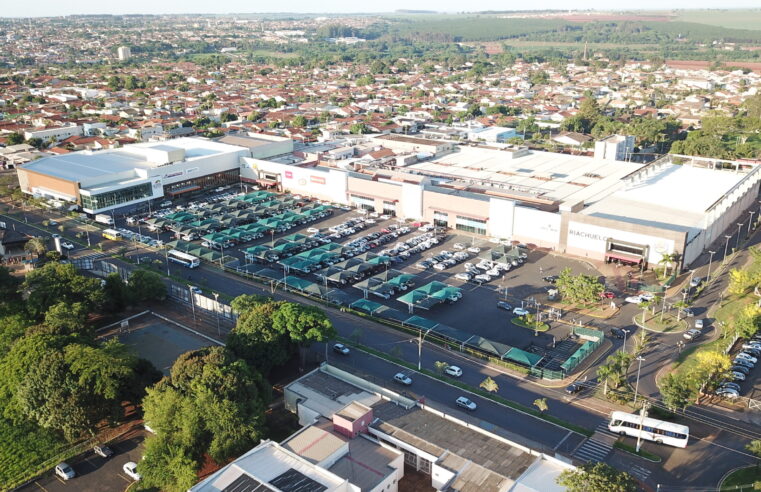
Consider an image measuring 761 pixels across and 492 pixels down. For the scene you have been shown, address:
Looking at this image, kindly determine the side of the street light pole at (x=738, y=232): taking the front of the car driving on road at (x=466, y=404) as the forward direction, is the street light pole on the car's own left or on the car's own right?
on the car's own left

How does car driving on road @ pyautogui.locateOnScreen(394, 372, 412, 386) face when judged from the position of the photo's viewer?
facing the viewer and to the right of the viewer

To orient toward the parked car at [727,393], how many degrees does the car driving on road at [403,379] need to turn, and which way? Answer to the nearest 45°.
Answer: approximately 45° to its left

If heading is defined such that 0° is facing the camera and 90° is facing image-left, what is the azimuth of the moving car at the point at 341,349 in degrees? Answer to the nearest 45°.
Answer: approximately 315°

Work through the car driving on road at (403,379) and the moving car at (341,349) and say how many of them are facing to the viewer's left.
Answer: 0

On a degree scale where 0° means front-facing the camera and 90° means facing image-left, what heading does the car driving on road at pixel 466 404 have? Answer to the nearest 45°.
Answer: approximately 315°

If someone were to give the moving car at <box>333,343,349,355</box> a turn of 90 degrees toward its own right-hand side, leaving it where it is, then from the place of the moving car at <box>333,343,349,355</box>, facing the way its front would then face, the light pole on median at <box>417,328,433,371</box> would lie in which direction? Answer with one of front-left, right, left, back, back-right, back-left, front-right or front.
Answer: back-left

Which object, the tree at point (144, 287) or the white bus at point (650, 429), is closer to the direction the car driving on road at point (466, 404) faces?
the white bus

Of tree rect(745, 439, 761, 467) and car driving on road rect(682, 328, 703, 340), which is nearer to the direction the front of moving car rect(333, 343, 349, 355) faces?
the tree

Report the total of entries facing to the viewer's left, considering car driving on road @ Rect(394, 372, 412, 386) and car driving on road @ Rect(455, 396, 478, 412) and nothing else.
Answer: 0
